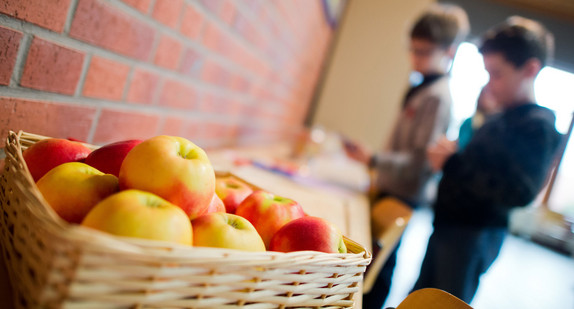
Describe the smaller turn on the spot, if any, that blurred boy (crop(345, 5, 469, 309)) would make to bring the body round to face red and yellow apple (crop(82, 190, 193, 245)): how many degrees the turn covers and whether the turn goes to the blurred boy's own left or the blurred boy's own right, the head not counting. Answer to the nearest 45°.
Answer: approximately 90° to the blurred boy's own left

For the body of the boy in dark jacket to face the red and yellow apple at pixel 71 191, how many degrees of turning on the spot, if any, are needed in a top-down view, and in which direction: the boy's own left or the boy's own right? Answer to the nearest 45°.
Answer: approximately 90° to the boy's own left

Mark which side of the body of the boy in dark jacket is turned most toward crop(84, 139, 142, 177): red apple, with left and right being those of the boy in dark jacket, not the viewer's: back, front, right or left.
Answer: left

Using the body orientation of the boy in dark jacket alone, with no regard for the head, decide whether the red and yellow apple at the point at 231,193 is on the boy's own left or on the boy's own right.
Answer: on the boy's own left

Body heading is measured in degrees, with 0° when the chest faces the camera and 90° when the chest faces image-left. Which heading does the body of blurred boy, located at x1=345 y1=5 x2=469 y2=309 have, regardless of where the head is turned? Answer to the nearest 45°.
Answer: approximately 90°

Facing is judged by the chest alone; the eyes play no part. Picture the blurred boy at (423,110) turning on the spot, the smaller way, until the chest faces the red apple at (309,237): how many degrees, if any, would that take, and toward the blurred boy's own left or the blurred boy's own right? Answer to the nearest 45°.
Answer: approximately 90° to the blurred boy's own left

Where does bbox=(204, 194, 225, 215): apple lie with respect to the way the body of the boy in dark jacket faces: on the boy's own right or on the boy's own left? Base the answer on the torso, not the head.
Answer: on the boy's own left

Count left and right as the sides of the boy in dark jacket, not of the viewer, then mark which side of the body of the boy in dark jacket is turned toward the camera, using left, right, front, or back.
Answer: left

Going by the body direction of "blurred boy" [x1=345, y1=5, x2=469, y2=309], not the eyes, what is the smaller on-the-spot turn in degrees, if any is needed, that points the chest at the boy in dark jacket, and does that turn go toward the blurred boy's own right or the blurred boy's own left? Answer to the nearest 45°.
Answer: approximately 135° to the blurred boy's own left

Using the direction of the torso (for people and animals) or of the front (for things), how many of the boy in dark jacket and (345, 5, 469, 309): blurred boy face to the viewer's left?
2

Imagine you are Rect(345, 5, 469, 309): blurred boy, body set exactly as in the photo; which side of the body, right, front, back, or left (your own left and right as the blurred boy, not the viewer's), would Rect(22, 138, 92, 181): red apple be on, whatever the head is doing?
left
